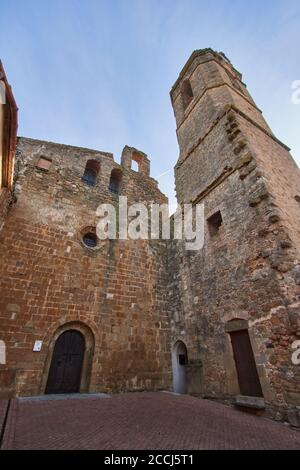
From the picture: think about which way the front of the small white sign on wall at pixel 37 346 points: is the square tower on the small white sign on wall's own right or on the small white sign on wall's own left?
on the small white sign on wall's own left

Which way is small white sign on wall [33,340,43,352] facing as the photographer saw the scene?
facing the viewer
